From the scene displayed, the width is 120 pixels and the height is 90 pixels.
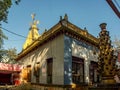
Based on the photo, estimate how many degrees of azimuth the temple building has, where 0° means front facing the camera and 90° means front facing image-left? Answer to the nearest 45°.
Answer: approximately 315°
